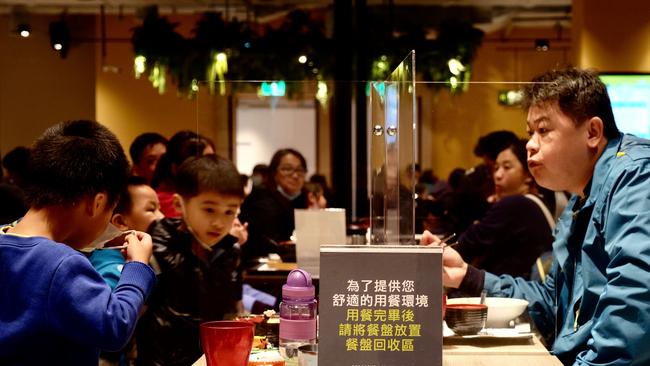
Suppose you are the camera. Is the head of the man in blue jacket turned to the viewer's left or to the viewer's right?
to the viewer's left

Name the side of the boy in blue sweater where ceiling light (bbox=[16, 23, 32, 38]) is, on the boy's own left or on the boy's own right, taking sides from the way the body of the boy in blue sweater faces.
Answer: on the boy's own left

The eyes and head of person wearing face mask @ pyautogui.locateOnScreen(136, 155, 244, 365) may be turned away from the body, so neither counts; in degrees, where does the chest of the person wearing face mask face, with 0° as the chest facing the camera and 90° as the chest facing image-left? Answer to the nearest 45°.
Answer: approximately 315°

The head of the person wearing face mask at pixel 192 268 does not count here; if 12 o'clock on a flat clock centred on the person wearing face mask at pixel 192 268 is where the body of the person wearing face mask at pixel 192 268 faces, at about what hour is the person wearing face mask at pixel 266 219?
the person wearing face mask at pixel 266 219 is roughly at 8 o'clock from the person wearing face mask at pixel 192 268.

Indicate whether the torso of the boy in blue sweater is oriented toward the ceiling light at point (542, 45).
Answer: yes

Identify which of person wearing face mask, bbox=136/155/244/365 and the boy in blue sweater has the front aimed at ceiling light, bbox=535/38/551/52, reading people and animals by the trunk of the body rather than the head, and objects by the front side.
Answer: the boy in blue sweater

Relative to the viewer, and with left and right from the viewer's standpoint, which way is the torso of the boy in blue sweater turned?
facing away from the viewer and to the right of the viewer

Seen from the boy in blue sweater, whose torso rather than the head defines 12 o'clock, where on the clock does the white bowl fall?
The white bowl is roughly at 1 o'clock from the boy in blue sweater.

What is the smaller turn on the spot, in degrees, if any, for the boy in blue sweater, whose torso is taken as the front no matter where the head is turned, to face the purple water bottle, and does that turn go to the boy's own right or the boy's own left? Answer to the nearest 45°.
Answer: approximately 45° to the boy's own right

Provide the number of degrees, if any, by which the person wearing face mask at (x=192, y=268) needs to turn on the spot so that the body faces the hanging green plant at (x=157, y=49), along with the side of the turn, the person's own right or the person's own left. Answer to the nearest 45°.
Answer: approximately 135° to the person's own left

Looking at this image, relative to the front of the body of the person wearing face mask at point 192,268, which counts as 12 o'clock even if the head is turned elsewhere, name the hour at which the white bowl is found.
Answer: The white bowl is roughly at 12 o'clock from the person wearing face mask.

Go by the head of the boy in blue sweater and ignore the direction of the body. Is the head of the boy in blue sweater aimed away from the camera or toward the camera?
away from the camera

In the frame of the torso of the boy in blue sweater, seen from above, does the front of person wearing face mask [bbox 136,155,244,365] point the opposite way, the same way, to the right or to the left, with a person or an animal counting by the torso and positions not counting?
to the right
